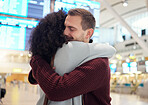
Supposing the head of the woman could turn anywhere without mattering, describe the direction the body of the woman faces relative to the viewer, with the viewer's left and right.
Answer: facing to the right of the viewer

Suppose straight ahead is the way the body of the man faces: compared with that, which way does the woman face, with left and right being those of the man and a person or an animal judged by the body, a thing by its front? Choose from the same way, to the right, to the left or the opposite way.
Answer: the opposite way

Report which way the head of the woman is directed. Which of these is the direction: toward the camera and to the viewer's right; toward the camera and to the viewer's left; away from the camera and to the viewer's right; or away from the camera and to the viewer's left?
away from the camera and to the viewer's right

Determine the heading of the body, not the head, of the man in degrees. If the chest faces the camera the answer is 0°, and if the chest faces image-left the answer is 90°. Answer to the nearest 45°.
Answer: approximately 90°
